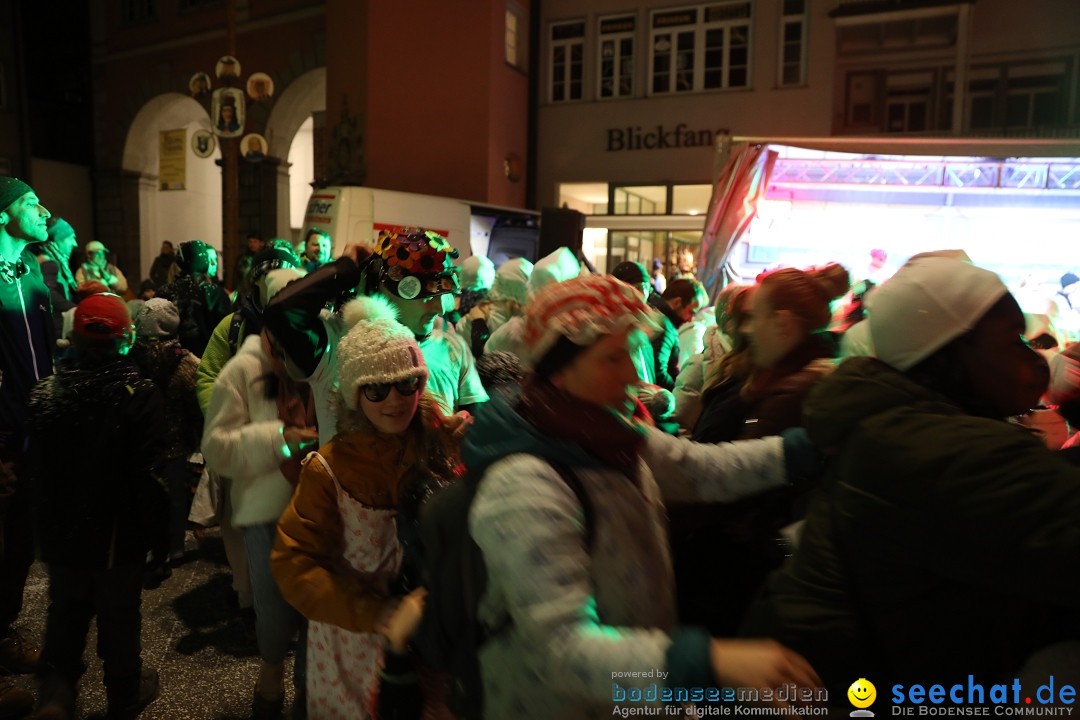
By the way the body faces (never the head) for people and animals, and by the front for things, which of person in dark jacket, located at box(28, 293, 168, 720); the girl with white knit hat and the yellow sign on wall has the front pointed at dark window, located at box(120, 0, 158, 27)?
the person in dark jacket

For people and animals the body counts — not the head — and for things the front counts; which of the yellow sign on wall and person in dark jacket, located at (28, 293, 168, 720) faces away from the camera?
the person in dark jacket

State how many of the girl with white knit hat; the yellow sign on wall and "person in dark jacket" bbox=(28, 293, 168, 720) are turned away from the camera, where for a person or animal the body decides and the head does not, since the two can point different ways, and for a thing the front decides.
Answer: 1

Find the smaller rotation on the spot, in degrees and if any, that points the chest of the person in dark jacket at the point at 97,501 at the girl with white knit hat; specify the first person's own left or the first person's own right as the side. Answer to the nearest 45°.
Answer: approximately 135° to the first person's own right

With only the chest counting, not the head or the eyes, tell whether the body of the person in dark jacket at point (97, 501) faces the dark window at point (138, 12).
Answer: yes

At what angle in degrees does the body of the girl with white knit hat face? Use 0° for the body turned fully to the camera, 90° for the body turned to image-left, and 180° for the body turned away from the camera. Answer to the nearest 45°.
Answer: approximately 315°

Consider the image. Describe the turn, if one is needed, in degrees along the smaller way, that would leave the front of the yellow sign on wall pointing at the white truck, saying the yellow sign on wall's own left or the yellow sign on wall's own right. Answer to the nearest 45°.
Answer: approximately 45° to the yellow sign on wall's own left

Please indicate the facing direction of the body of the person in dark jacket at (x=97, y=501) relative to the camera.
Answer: away from the camera

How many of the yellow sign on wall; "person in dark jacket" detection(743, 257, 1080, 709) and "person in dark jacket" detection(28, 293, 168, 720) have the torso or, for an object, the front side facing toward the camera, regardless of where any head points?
1

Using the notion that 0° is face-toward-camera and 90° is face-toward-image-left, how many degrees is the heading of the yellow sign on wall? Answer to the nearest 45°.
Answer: approximately 0°

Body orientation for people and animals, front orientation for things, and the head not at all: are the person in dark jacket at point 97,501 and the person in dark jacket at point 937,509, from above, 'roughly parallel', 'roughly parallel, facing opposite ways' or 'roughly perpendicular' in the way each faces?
roughly perpendicular

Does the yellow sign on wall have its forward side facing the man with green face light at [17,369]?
yes
